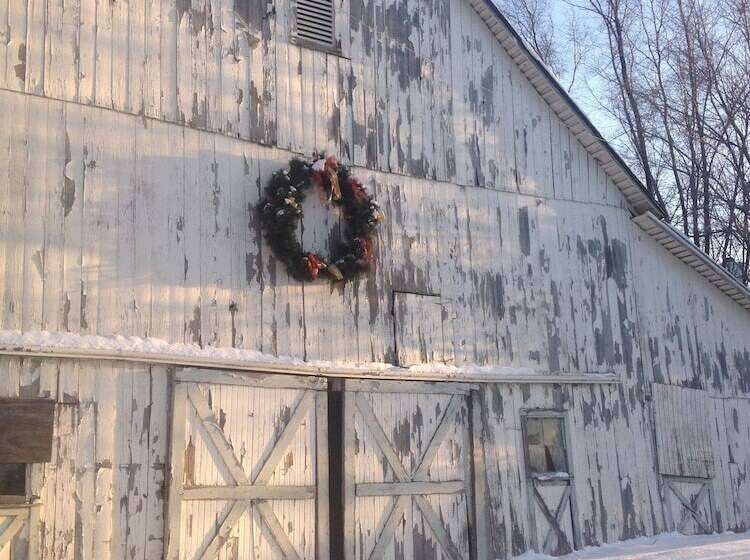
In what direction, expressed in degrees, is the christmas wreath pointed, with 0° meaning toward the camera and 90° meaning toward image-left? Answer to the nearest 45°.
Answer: approximately 315°

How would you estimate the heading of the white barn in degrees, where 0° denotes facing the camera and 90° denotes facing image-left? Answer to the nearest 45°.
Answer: approximately 315°
